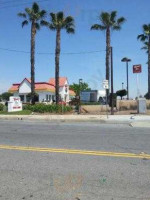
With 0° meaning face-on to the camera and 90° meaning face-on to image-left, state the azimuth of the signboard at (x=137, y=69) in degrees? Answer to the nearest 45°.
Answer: approximately 0°

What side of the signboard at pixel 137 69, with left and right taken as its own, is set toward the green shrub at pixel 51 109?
right

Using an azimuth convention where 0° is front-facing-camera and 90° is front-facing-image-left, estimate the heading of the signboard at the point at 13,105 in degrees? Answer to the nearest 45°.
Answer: approximately 0°

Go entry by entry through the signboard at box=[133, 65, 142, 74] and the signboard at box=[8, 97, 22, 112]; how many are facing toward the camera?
2

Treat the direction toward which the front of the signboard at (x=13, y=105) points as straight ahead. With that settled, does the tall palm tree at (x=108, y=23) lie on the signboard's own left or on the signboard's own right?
on the signboard's own left

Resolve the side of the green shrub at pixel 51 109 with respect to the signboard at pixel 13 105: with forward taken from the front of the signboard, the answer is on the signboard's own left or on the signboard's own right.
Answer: on the signboard's own left
